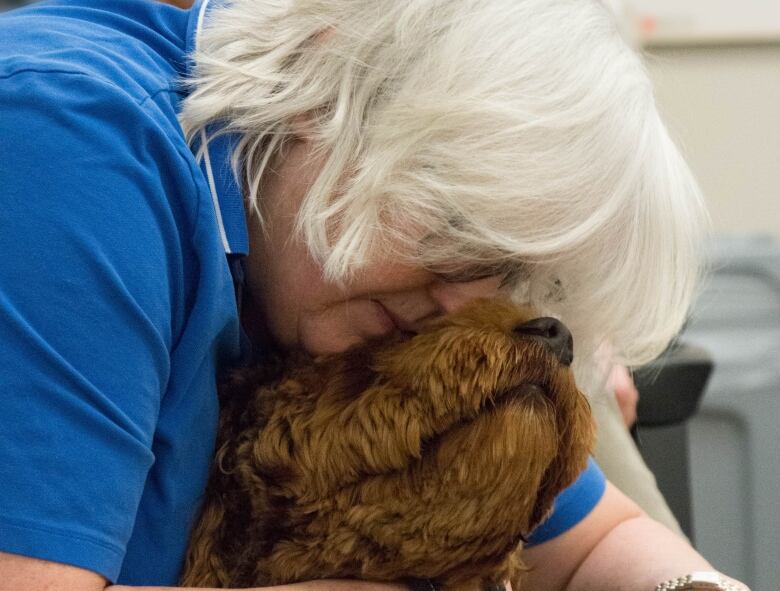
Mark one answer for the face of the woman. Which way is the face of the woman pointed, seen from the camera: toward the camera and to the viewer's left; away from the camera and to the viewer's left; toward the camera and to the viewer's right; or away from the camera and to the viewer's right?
toward the camera and to the viewer's right

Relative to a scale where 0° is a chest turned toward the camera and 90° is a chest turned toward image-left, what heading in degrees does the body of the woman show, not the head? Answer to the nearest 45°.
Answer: approximately 270°
